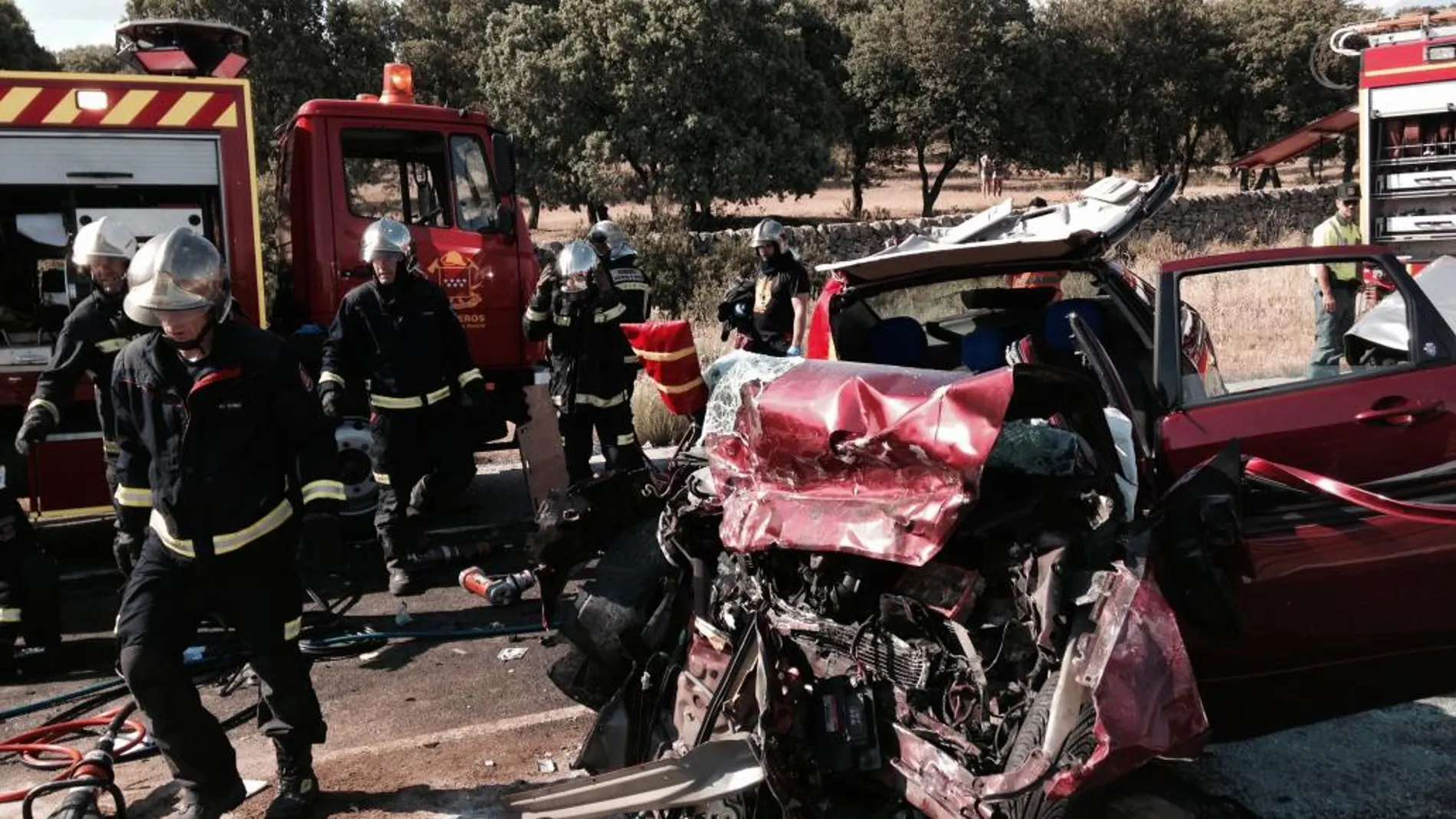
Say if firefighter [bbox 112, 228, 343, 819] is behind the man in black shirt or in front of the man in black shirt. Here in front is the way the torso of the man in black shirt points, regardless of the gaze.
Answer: in front

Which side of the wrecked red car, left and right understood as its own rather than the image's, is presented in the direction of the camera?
front

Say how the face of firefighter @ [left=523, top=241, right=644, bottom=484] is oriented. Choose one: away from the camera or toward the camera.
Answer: toward the camera

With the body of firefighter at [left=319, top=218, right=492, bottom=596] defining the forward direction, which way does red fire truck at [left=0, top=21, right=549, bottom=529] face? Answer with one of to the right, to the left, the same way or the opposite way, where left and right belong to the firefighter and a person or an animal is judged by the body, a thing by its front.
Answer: to the left

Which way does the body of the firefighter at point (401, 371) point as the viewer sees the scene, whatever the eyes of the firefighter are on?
toward the camera

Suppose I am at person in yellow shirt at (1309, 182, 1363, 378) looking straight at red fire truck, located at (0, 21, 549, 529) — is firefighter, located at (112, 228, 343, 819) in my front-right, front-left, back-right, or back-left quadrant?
front-left

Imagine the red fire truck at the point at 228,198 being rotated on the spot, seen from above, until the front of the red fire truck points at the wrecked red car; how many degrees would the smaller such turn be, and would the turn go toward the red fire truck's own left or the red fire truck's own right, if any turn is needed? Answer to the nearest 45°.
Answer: approximately 90° to the red fire truck's own right

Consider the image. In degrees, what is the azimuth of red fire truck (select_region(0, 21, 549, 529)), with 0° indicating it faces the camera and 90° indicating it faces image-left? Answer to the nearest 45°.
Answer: approximately 270°
